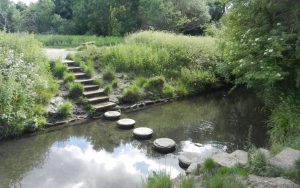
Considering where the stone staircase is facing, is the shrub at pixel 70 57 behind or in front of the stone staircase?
behind

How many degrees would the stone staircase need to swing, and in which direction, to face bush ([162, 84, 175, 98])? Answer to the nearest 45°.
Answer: approximately 45° to its left

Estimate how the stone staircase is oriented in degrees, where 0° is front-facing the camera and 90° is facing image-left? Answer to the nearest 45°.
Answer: approximately 315°

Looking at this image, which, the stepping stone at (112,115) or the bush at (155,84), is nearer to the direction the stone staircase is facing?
the stepping stone

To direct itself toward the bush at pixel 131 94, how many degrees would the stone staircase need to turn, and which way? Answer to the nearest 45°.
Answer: approximately 45° to its left

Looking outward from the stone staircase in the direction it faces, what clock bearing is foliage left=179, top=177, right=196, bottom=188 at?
The foliage is roughly at 1 o'clock from the stone staircase.

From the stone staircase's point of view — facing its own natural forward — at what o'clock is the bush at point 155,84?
The bush is roughly at 10 o'clock from the stone staircase.
